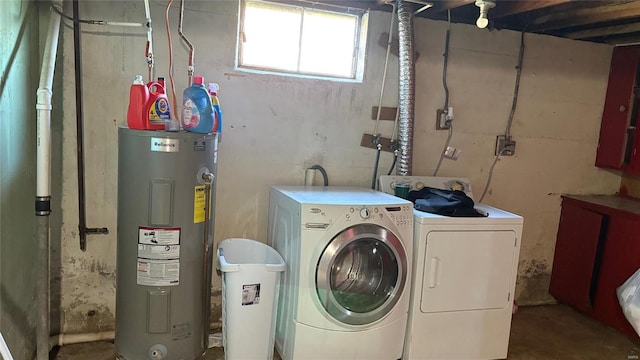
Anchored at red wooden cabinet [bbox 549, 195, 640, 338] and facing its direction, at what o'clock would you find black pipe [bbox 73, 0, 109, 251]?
The black pipe is roughly at 12 o'clock from the red wooden cabinet.

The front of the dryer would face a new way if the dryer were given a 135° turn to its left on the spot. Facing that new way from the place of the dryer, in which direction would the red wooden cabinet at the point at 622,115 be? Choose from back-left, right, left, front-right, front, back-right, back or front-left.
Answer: front

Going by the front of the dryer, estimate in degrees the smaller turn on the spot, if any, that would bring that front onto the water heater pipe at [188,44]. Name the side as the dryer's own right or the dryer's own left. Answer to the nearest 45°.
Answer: approximately 90° to the dryer's own right

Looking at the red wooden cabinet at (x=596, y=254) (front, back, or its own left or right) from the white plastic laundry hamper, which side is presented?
front

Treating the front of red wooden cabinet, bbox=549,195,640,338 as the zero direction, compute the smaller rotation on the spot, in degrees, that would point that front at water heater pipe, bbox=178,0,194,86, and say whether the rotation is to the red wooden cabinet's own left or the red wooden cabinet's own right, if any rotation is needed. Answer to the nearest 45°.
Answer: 0° — it already faces it

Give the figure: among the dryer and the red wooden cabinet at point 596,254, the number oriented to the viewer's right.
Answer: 0

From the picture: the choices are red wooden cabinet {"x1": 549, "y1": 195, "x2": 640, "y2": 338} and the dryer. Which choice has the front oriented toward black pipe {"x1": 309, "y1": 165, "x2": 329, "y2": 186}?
the red wooden cabinet

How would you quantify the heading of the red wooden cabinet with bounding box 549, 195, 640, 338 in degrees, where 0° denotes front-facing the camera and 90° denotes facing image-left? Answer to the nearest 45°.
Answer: approximately 45°

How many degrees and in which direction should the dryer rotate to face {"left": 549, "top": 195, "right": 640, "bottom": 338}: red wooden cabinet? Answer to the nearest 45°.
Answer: approximately 135° to its left

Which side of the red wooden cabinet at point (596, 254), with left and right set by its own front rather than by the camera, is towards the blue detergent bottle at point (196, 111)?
front

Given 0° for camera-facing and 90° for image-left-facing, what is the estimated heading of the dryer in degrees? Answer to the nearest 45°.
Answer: approximately 0°

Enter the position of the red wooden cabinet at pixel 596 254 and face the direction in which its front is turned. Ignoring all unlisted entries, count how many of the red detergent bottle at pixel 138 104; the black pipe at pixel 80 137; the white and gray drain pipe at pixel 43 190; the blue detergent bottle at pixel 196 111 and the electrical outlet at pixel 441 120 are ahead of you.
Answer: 5

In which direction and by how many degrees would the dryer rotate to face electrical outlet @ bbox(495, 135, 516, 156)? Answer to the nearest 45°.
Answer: approximately 180°
